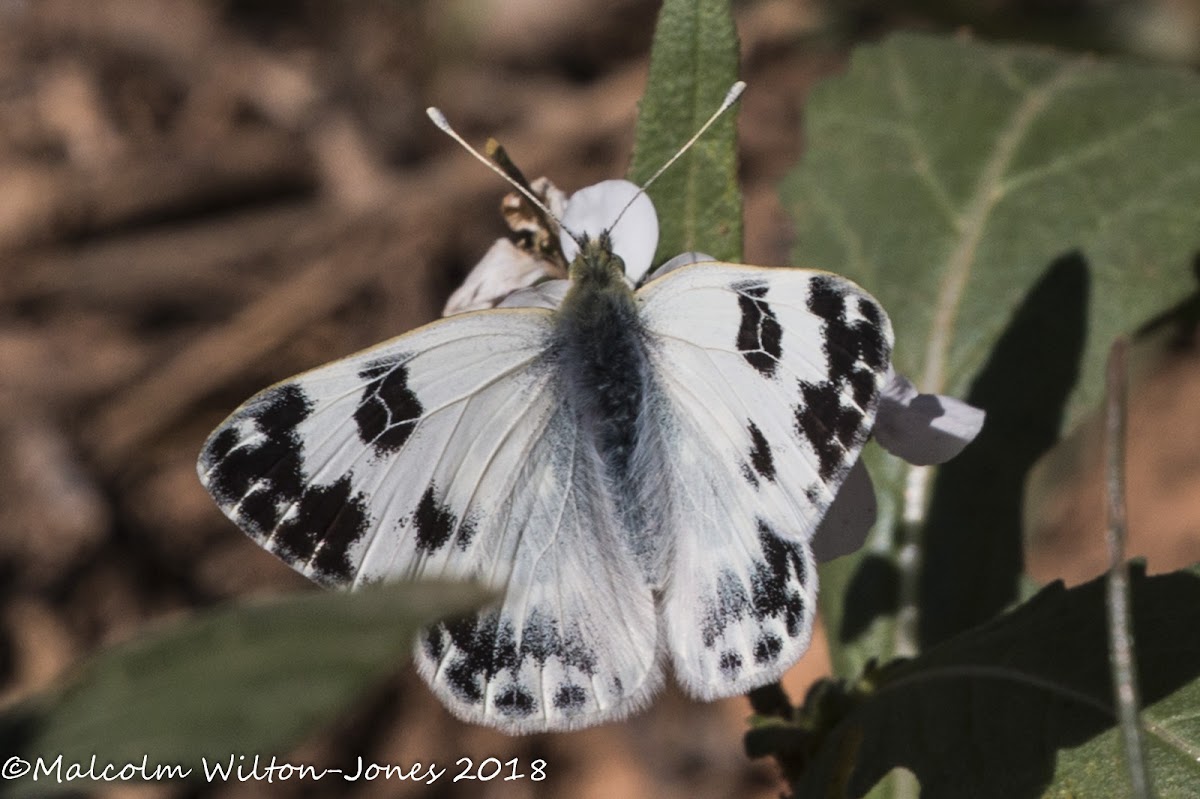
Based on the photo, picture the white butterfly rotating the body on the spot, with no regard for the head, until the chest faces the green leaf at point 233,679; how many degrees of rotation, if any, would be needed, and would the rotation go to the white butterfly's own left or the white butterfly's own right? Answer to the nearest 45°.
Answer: approximately 135° to the white butterfly's own left

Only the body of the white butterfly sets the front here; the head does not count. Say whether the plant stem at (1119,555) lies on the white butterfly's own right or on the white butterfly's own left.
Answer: on the white butterfly's own right

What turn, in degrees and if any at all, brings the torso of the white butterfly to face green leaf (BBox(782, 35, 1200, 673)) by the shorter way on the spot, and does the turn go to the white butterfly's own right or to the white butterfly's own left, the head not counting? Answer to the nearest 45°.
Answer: approximately 45° to the white butterfly's own right

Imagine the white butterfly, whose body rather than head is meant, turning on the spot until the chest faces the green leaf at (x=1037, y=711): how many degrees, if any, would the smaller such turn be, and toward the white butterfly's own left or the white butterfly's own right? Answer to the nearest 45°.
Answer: approximately 90° to the white butterfly's own right

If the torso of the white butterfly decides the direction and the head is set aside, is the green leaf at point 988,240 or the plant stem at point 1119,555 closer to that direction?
the green leaf

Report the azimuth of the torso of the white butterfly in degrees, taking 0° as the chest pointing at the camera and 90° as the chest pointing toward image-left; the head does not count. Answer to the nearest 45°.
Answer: approximately 180°
